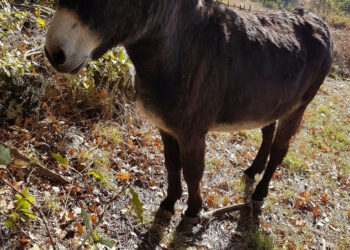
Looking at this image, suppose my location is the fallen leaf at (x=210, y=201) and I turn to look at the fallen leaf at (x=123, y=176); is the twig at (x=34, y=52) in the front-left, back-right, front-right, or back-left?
front-right

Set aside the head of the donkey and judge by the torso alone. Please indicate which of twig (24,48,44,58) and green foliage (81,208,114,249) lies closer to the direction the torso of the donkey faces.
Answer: the green foliage

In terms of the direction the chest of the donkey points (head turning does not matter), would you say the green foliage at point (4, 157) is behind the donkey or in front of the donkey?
in front

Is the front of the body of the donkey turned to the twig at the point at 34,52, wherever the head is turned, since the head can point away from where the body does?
no

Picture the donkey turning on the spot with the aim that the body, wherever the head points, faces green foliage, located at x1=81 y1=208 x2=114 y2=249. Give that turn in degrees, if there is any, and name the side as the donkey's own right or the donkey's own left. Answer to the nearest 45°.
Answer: approximately 45° to the donkey's own left
